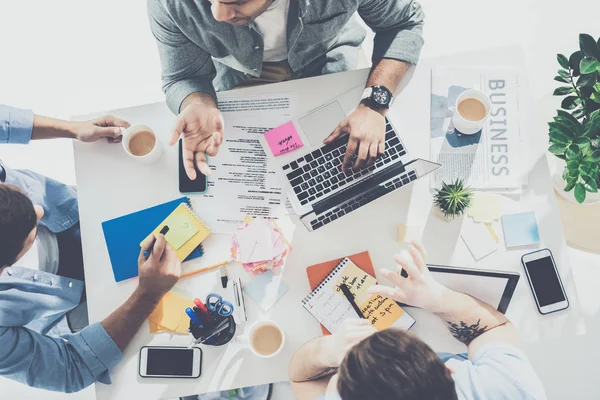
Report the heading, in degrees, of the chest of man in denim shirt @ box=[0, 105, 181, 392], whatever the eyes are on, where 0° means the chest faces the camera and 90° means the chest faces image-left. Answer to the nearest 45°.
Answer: approximately 270°

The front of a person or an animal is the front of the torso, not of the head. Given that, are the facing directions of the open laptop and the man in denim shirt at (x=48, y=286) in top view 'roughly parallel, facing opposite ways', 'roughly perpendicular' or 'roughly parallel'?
roughly perpendicular

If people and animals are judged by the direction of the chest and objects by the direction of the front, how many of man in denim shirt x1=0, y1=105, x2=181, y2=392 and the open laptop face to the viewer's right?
1

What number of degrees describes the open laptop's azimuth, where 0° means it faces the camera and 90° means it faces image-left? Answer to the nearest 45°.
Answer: approximately 135°
